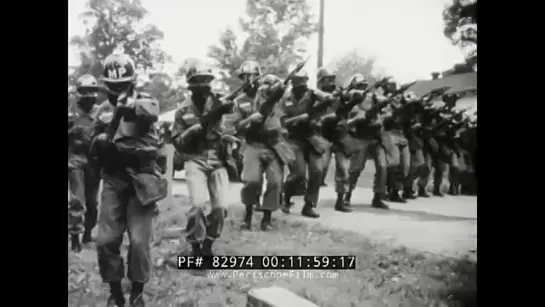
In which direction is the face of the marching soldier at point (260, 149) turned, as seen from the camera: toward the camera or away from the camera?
toward the camera

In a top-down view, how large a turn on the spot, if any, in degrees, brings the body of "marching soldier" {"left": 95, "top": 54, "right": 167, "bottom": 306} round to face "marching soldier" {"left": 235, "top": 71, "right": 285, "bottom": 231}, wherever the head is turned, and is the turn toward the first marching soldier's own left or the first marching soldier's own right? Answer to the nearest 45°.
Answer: approximately 90° to the first marching soldier's own left

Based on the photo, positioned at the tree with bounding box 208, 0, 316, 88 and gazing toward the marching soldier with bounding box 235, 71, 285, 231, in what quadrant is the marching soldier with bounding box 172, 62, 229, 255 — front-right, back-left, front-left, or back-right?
front-right

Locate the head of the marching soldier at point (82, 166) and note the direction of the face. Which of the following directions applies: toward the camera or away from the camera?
toward the camera

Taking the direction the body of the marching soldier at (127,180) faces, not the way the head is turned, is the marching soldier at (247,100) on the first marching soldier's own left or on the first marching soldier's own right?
on the first marching soldier's own left

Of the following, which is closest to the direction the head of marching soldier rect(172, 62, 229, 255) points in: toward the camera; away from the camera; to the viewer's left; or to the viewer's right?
toward the camera

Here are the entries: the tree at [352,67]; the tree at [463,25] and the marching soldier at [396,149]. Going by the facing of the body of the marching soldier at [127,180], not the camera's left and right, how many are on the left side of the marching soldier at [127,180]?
3

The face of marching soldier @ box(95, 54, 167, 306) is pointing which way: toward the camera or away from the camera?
toward the camera

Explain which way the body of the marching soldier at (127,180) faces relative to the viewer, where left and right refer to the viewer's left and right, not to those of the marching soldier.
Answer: facing the viewer
